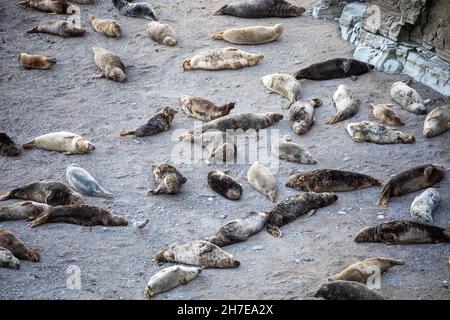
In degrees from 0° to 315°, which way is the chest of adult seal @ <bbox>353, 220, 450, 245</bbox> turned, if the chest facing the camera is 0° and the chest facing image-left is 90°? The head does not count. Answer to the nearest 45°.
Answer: approximately 90°

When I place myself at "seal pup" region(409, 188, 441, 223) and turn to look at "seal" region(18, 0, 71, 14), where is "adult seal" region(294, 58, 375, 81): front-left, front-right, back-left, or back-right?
front-right

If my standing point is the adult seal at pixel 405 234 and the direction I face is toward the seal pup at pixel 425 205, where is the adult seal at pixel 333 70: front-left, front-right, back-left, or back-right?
front-left

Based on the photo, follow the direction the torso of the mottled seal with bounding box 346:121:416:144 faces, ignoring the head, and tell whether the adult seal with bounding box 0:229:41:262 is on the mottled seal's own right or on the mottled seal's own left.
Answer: on the mottled seal's own left

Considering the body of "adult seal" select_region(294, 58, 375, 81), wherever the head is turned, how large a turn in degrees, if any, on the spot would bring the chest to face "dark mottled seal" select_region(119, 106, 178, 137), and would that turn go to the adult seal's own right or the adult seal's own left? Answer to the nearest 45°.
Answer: approximately 135° to the adult seal's own right

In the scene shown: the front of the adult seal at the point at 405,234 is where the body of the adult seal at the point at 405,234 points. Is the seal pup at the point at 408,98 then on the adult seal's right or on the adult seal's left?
on the adult seal's right

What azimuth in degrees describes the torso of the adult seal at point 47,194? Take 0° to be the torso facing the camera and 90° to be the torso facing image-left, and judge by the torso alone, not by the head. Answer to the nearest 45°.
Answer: approximately 270°

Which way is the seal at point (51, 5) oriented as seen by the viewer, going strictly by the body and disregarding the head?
to the viewer's right

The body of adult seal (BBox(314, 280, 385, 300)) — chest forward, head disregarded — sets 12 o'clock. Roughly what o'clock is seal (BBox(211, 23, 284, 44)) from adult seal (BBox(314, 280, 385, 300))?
seal (BBox(211, 23, 284, 44)) is roughly at 2 o'clock from adult seal (BBox(314, 280, 385, 300)).

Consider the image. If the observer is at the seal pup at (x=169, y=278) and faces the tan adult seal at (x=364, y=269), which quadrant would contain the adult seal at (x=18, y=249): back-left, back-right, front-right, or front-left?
back-left
